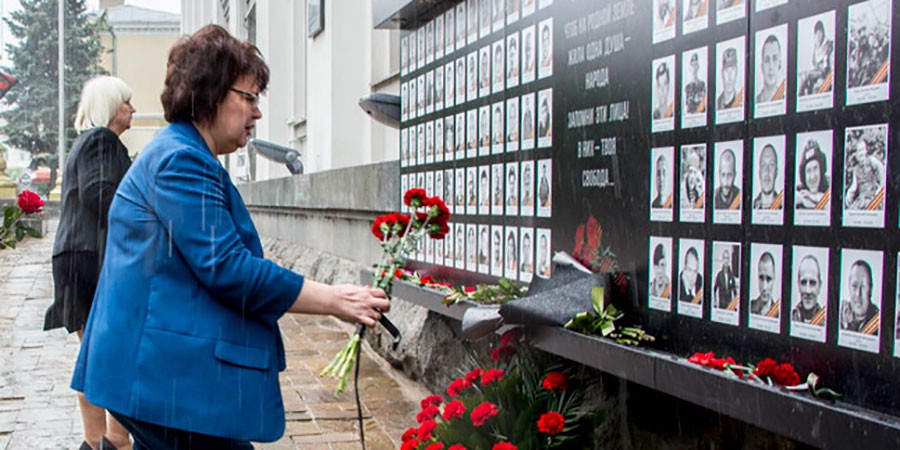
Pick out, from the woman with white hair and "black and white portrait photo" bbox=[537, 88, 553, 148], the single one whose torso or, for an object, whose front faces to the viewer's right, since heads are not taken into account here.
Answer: the woman with white hair

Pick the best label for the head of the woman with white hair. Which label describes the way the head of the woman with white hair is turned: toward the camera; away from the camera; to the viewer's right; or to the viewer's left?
to the viewer's right

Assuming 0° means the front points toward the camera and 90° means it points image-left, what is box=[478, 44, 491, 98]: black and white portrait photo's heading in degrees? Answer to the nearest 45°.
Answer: approximately 45°

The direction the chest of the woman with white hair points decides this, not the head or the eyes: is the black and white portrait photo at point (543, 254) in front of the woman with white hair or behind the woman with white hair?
in front

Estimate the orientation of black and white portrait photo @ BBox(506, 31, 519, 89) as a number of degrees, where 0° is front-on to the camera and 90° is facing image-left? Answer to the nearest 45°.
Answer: approximately 45°

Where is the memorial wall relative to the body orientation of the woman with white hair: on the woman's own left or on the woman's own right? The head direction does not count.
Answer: on the woman's own right

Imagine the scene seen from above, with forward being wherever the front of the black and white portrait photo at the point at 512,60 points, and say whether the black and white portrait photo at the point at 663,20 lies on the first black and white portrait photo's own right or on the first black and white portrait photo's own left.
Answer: on the first black and white portrait photo's own left

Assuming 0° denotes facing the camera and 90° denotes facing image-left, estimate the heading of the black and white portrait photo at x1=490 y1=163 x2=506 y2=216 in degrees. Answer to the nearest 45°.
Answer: approximately 45°

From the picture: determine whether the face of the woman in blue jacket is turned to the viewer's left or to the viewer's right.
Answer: to the viewer's right

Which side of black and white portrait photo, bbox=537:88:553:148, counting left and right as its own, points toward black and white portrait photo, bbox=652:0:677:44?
left
